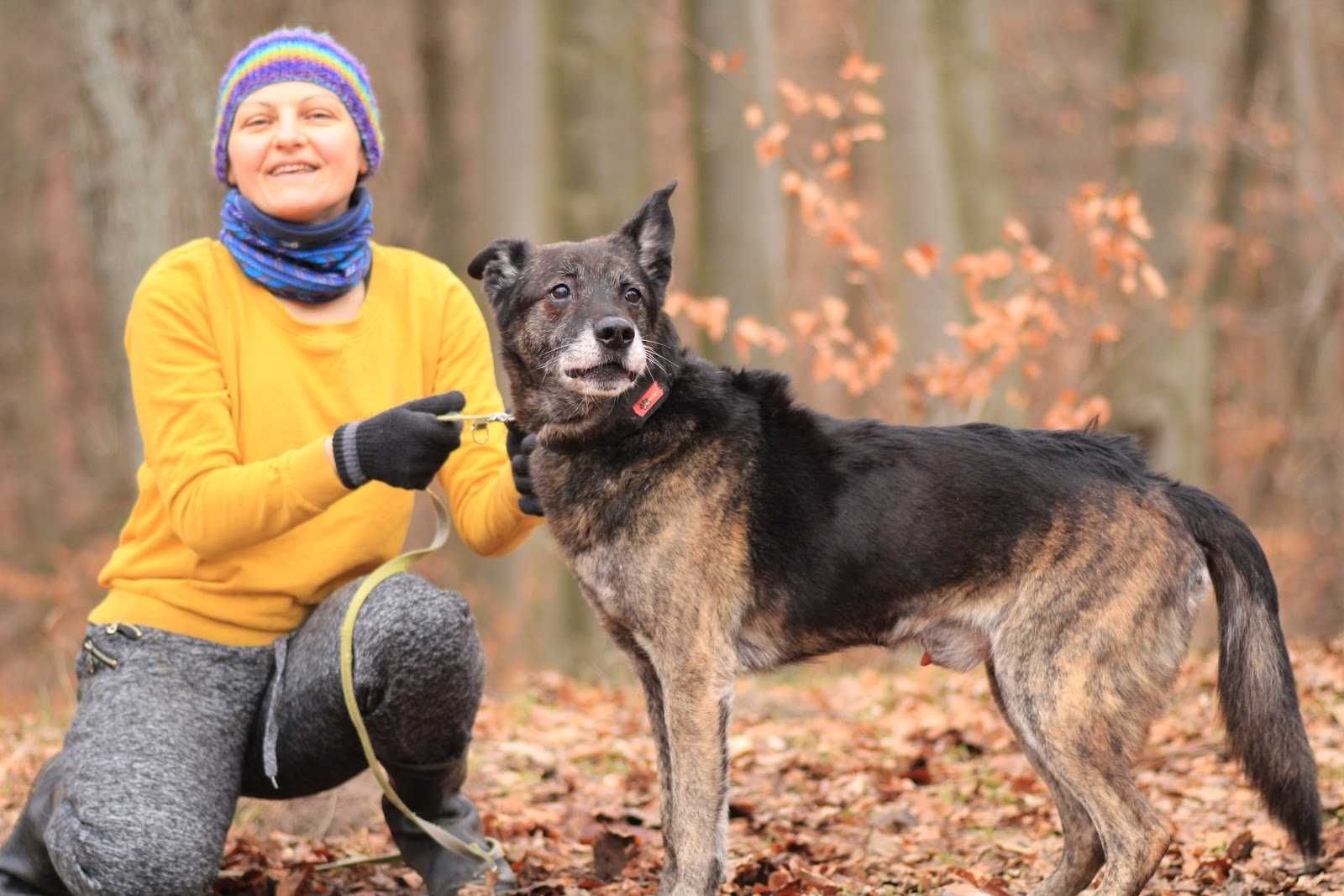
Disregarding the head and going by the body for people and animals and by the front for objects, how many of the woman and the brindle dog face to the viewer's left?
1

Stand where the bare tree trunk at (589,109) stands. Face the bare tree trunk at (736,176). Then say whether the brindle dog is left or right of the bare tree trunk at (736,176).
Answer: right

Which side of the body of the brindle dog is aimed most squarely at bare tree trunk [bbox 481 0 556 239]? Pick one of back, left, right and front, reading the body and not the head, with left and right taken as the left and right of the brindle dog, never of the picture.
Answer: right

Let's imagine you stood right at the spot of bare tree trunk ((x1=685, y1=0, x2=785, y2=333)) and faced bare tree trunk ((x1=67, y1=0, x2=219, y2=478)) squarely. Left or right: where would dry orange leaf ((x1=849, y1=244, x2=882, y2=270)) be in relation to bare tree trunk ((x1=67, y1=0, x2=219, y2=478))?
left

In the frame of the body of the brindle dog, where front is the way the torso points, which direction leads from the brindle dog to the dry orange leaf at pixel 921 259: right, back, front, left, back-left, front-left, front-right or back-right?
right

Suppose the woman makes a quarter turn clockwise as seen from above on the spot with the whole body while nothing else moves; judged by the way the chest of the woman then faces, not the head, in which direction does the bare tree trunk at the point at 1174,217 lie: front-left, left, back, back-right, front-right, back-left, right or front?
back

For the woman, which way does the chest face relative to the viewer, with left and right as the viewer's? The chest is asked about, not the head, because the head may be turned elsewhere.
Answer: facing the viewer and to the right of the viewer

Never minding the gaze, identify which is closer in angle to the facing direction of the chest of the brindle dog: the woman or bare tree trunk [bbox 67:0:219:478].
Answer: the woman

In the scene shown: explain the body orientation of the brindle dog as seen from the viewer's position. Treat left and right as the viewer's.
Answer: facing to the left of the viewer

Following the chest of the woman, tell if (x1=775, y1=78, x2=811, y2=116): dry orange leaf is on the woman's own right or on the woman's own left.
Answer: on the woman's own left

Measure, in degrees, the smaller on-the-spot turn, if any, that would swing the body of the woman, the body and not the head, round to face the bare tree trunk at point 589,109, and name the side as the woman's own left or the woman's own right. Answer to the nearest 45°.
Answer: approximately 135° to the woman's own left

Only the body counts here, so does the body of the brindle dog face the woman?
yes
